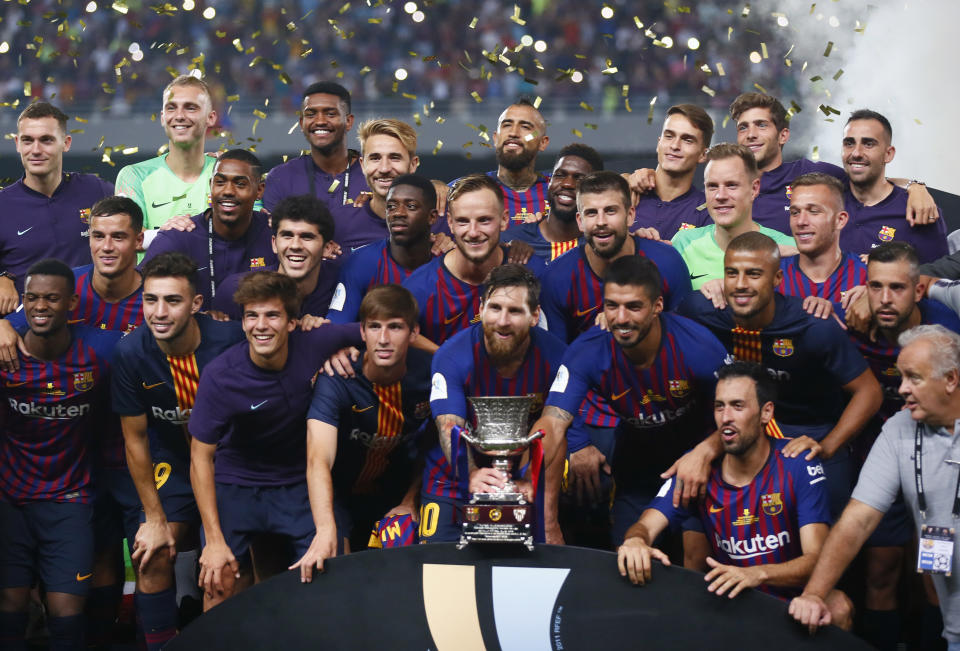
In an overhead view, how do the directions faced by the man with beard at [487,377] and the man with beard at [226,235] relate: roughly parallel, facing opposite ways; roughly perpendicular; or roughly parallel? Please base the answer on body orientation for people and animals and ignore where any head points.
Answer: roughly parallel

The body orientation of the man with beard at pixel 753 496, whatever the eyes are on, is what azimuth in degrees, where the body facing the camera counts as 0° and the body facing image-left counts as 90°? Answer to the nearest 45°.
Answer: approximately 45°

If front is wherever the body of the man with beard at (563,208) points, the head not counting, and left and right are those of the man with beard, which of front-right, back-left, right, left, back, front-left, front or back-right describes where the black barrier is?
front

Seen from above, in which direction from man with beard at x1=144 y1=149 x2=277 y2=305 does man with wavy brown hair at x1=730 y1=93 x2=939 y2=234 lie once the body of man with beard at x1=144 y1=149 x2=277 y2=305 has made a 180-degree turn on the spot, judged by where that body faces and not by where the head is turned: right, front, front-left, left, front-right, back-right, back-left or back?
right

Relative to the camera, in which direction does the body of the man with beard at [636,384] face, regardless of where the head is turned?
toward the camera

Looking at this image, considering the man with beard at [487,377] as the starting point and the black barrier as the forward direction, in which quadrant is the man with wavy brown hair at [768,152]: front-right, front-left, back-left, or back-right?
back-left

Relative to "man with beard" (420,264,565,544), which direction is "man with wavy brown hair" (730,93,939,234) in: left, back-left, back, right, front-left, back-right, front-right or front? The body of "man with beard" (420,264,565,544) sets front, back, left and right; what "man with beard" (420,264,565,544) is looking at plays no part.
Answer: back-left

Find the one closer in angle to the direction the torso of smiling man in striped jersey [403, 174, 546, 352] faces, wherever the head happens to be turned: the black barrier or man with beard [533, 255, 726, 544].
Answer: the black barrier

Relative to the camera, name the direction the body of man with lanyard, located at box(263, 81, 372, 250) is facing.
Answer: toward the camera

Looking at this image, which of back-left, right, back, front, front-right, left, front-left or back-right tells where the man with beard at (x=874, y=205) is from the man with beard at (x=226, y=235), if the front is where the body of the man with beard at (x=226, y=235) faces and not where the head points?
left

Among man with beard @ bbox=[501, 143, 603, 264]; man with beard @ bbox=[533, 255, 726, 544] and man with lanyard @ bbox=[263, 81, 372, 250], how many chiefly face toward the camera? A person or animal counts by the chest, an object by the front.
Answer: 3

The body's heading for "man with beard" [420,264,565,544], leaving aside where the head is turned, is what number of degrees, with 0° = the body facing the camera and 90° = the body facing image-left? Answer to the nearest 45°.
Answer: approximately 0°

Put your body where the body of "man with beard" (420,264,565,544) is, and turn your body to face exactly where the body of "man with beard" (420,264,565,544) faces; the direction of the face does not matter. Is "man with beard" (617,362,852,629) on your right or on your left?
on your left
